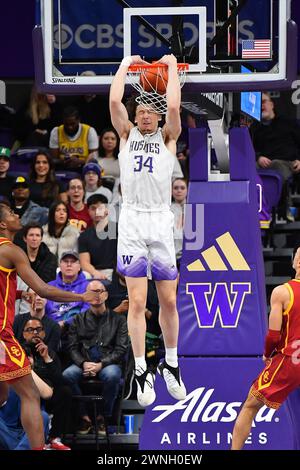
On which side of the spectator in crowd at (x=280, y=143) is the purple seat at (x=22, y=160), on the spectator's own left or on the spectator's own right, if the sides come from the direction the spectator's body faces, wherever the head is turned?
on the spectator's own right

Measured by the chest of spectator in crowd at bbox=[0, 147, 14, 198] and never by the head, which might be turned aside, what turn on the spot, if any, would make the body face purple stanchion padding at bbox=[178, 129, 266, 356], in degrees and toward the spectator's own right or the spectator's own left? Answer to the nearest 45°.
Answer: approximately 45° to the spectator's own left

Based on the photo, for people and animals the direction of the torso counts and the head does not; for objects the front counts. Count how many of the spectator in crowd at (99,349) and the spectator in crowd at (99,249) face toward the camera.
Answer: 2

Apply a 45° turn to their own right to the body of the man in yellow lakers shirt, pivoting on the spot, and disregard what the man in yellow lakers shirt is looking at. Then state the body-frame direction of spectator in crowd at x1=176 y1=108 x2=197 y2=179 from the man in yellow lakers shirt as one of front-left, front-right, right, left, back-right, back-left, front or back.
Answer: back-left

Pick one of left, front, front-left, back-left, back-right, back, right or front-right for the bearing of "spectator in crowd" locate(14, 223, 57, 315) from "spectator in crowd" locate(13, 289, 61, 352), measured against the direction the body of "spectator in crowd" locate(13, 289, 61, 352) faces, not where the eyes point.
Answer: back

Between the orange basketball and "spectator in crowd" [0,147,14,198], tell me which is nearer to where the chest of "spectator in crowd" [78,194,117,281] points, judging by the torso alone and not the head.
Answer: the orange basketball

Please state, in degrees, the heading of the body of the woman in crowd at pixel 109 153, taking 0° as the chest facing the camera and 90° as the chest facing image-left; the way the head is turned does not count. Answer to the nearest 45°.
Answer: approximately 0°
